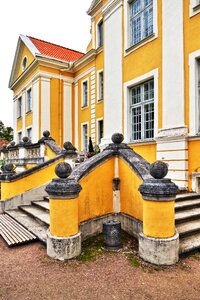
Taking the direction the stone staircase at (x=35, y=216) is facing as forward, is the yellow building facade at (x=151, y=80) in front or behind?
behind
